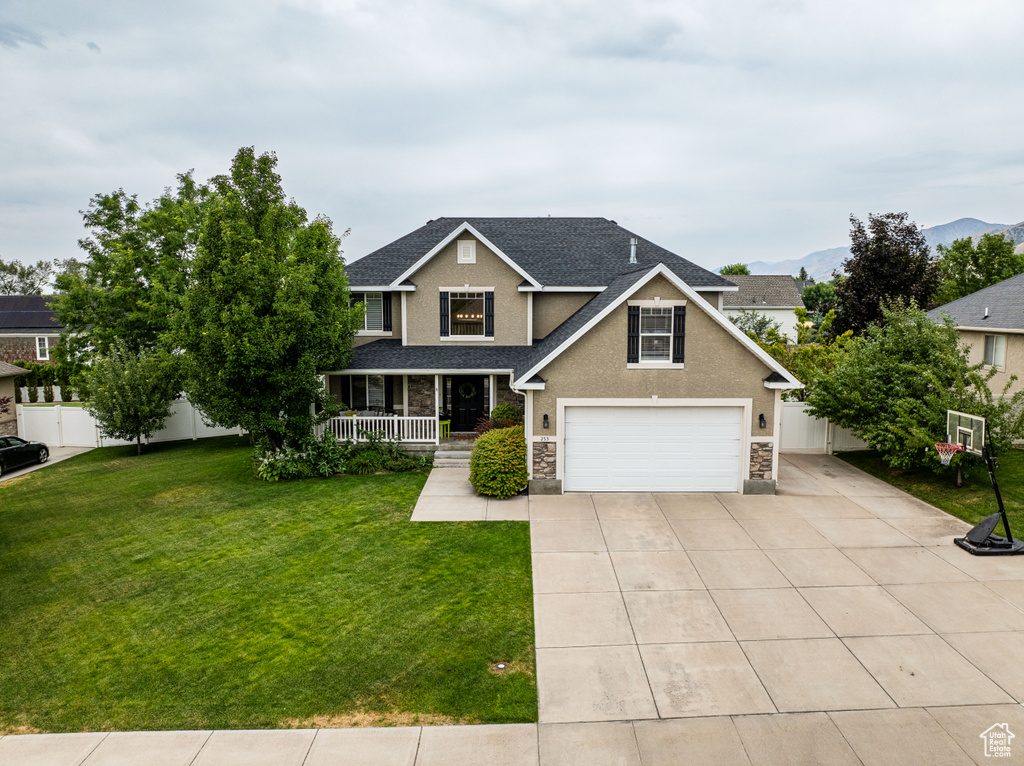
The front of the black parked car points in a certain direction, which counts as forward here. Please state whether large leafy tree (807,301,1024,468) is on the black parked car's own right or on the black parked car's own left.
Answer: on the black parked car's own right

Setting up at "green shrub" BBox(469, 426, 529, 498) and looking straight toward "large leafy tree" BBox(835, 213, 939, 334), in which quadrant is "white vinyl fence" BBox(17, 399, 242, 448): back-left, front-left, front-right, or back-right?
back-left

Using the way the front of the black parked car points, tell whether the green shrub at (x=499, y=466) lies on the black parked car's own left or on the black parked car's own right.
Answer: on the black parked car's own right

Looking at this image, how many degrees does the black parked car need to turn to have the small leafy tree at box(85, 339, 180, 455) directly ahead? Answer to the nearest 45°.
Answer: approximately 45° to its right

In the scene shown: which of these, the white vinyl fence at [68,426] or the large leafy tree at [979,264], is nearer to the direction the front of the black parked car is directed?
the white vinyl fence

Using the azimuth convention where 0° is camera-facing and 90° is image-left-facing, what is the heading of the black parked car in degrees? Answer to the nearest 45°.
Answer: approximately 225°
